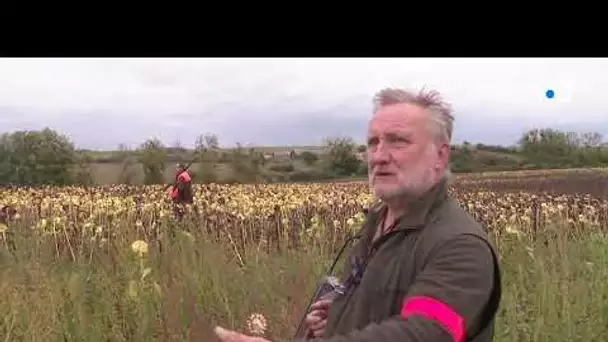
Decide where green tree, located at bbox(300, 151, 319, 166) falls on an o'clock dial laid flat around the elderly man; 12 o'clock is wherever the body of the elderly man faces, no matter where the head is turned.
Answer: The green tree is roughly at 4 o'clock from the elderly man.

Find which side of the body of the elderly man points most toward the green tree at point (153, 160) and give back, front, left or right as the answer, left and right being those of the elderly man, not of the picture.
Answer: right

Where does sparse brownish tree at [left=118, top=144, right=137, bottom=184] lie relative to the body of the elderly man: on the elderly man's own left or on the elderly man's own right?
on the elderly man's own right

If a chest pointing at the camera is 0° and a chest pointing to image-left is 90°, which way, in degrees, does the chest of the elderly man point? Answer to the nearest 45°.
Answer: approximately 45°
